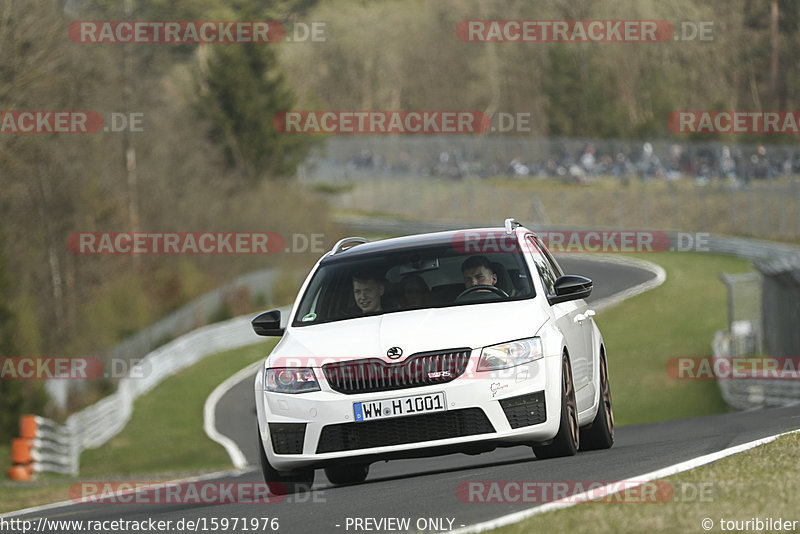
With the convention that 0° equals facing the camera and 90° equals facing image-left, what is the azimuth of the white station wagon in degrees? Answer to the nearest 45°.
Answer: approximately 0°
